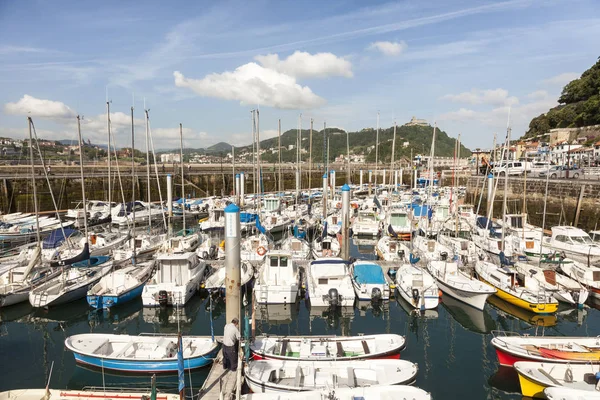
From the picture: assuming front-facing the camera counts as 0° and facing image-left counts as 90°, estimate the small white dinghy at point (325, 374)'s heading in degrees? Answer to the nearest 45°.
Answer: approximately 270°

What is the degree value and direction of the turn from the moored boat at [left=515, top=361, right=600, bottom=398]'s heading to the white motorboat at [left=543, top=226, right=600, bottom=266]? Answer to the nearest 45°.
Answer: approximately 90° to its right

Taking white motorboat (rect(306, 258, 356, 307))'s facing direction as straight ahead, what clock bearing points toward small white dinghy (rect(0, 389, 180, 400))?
The small white dinghy is roughly at 7 o'clock from the white motorboat.

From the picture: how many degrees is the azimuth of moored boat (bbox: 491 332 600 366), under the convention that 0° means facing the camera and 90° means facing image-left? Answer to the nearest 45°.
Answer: approximately 90°

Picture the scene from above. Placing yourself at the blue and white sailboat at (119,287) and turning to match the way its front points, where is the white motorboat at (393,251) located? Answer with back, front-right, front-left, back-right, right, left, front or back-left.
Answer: front-right

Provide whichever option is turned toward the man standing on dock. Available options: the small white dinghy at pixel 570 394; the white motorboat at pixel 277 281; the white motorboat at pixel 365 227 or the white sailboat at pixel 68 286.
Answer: the small white dinghy

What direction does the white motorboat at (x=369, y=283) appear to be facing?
away from the camera

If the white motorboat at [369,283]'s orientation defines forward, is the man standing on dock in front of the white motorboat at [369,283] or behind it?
behind

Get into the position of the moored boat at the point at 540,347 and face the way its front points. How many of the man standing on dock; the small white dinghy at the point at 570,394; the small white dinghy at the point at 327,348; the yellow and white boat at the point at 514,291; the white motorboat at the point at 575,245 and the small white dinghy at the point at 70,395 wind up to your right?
2

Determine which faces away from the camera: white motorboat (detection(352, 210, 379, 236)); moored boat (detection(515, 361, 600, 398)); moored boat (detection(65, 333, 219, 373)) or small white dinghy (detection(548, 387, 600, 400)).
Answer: the white motorboat

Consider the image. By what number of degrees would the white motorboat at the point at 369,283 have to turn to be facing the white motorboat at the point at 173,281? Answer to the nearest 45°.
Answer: approximately 90° to its left

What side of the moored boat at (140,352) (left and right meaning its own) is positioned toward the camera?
left
